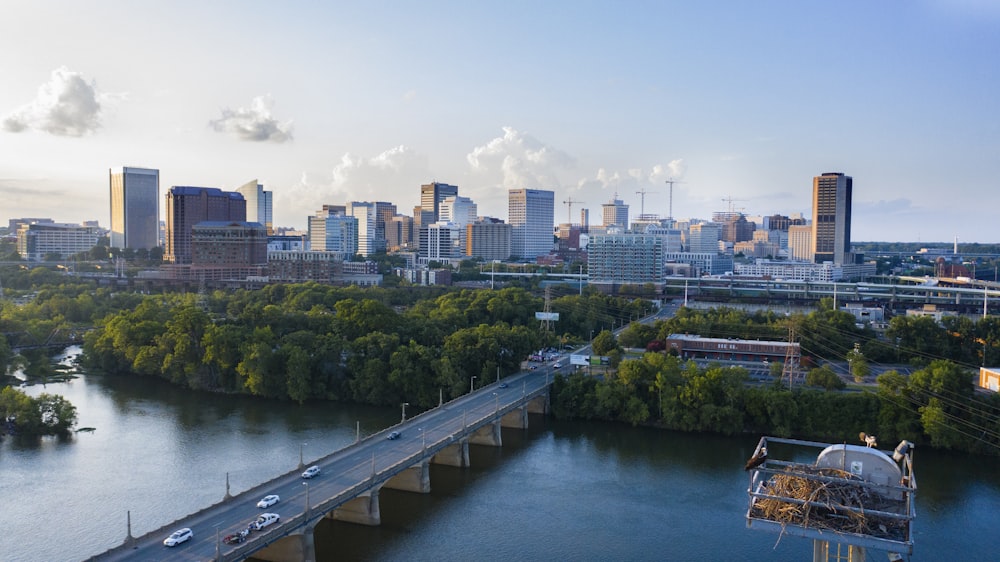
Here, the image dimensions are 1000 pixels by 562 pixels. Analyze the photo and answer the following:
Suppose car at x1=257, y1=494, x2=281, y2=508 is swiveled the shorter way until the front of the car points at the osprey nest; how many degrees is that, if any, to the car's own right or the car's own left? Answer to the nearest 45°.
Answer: approximately 90° to the car's own left

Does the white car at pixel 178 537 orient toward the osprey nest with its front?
no

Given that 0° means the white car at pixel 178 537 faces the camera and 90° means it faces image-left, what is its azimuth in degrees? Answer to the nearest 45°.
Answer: approximately 45°

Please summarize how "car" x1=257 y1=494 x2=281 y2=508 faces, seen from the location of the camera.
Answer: facing the viewer and to the left of the viewer

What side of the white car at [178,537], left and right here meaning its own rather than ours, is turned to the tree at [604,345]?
back

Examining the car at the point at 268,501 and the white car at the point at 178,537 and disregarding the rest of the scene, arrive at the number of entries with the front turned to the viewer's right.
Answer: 0

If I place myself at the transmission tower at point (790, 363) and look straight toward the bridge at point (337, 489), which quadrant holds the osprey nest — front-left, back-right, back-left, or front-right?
front-left

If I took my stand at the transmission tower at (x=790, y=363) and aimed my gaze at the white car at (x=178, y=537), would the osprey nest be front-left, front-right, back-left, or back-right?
front-left

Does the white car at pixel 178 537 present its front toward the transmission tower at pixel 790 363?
no

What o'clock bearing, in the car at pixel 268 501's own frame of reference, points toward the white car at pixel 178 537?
The white car is roughly at 12 o'clock from the car.

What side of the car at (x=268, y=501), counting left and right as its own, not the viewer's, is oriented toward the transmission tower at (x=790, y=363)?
back

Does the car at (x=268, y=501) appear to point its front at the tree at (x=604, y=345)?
no

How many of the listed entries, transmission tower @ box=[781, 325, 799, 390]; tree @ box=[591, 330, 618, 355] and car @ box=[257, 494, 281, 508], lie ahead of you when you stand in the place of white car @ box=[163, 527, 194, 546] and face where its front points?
0

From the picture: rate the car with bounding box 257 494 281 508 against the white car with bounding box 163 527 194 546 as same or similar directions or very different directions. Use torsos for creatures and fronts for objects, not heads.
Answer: same or similar directions

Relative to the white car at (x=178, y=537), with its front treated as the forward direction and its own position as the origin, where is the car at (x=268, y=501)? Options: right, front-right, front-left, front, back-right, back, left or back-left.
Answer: back

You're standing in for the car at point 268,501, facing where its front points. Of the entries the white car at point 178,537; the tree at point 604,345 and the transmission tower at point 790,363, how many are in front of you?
1
